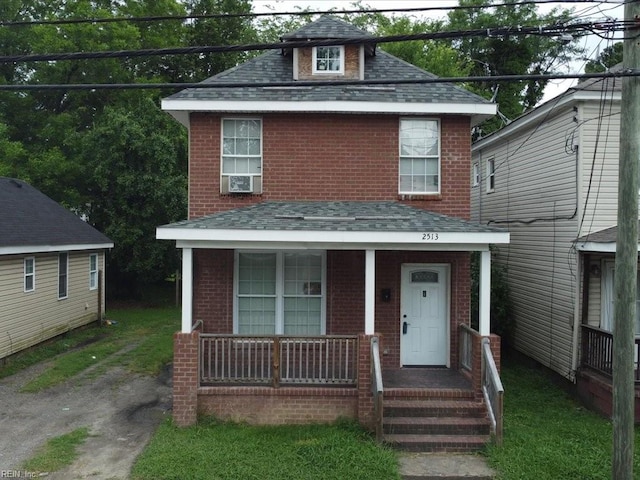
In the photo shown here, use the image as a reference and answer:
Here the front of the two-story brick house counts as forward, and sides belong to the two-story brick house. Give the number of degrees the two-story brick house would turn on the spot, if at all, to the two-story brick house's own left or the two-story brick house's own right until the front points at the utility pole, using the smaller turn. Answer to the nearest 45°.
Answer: approximately 45° to the two-story brick house's own left

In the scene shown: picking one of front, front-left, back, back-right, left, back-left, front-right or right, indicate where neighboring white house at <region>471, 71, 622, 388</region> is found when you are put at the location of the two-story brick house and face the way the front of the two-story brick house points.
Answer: left

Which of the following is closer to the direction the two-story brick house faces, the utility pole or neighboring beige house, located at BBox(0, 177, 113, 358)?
the utility pole

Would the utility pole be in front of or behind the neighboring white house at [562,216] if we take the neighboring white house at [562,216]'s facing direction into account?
in front

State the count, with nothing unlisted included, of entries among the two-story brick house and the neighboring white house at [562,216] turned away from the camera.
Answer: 0

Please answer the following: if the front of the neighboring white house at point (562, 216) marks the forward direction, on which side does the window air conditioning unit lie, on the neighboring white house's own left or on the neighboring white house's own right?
on the neighboring white house's own right

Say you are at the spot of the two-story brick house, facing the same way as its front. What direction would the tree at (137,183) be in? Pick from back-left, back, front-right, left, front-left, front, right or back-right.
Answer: back-right

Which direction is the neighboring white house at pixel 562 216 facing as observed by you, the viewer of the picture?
facing the viewer and to the right of the viewer

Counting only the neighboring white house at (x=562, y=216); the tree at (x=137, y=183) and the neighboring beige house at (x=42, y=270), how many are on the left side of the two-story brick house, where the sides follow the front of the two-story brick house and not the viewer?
1

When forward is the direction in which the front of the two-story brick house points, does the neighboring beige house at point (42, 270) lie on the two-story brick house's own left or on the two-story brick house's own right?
on the two-story brick house's own right

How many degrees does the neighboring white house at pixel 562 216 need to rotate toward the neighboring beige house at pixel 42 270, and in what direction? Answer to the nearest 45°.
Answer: approximately 135° to its right

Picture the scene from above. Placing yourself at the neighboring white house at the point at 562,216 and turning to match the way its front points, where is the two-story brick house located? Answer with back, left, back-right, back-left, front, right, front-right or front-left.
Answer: right

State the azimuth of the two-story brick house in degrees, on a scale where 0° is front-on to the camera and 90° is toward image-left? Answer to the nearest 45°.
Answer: approximately 0°
